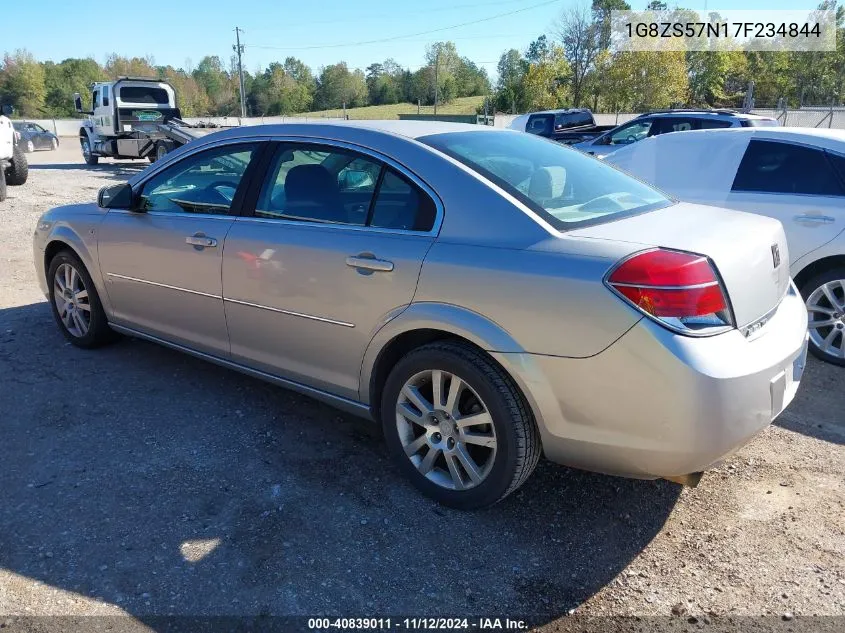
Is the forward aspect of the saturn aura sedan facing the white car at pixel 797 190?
no

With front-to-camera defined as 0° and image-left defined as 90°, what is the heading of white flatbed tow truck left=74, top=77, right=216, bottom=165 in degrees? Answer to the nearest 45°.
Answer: approximately 135°

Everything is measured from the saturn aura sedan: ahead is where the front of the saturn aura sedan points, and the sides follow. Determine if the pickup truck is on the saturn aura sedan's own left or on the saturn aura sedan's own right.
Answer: on the saturn aura sedan's own right

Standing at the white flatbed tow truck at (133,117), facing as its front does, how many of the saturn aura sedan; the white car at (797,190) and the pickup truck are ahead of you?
0

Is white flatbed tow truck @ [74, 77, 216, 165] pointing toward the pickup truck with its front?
no

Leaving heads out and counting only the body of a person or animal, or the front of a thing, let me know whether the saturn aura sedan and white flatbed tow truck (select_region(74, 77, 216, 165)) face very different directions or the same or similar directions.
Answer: same or similar directions

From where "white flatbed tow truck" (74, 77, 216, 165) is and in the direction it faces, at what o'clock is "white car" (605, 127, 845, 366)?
The white car is roughly at 7 o'clock from the white flatbed tow truck.

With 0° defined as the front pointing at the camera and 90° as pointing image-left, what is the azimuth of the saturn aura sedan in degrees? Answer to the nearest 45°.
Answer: approximately 135°

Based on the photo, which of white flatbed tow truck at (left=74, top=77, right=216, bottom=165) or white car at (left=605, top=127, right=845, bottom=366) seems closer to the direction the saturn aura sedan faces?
the white flatbed tow truck

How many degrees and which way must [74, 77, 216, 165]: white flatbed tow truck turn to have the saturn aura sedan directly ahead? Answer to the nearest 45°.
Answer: approximately 135° to its left
